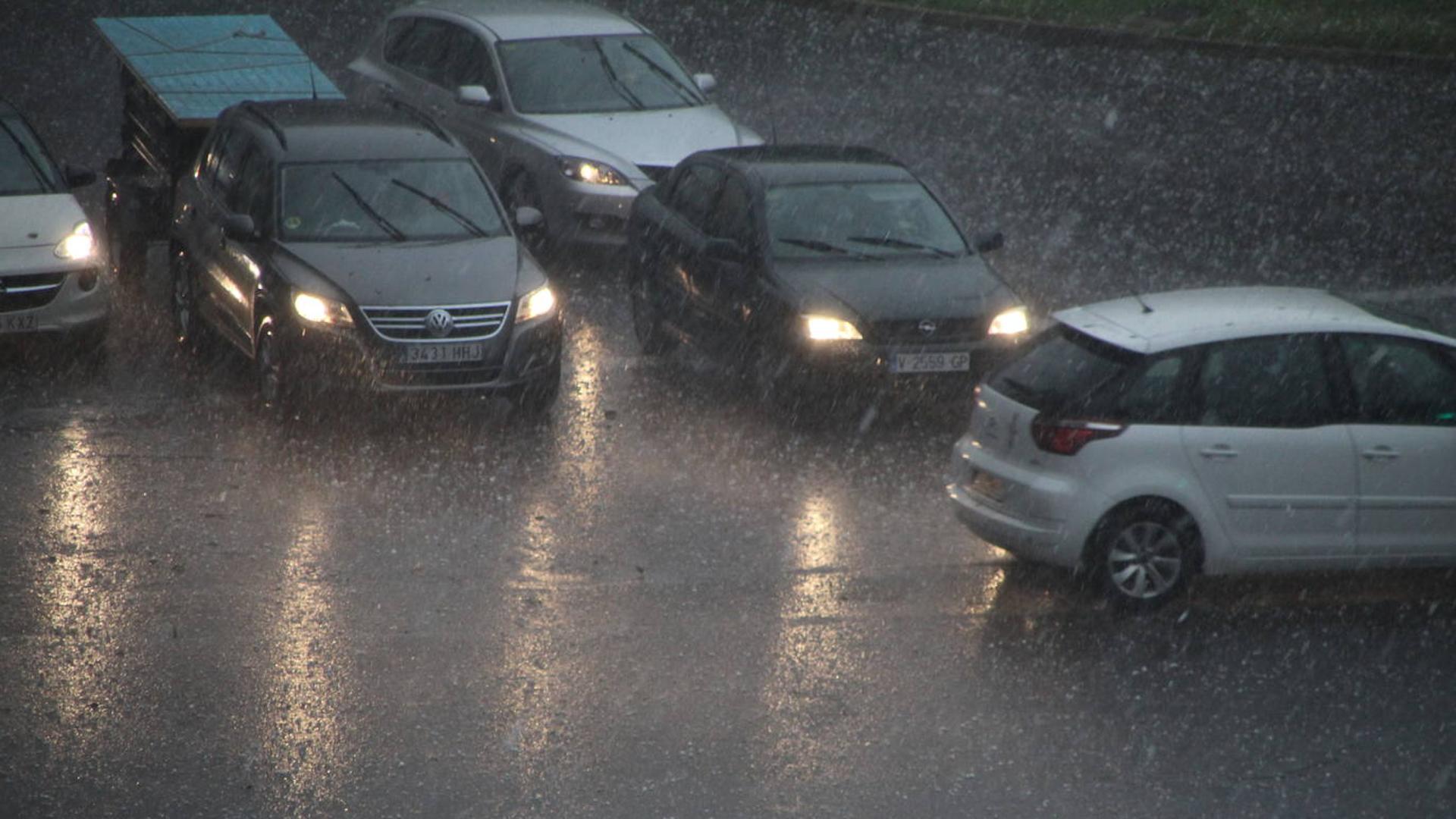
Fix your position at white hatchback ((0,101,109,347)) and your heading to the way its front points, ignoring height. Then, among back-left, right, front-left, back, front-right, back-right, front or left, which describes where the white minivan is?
front-left

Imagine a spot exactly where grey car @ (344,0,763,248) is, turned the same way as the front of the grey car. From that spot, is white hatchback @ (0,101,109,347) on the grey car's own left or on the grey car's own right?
on the grey car's own right

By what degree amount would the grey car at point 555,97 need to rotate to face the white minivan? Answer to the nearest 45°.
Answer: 0° — it already faces it

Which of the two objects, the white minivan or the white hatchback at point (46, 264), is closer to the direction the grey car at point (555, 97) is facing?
the white minivan

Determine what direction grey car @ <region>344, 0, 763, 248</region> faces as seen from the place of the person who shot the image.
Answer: facing the viewer and to the right of the viewer

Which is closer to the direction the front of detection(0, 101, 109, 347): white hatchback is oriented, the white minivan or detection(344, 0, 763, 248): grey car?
the white minivan

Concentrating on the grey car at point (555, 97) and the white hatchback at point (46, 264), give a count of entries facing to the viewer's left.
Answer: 0

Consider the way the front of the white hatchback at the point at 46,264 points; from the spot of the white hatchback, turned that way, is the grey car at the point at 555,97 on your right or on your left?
on your left

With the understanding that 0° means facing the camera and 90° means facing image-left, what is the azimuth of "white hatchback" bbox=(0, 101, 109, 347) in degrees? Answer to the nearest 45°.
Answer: approximately 0°
